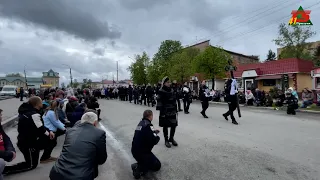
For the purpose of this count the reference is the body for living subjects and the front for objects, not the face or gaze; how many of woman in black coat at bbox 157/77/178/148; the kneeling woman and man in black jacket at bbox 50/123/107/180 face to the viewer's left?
0

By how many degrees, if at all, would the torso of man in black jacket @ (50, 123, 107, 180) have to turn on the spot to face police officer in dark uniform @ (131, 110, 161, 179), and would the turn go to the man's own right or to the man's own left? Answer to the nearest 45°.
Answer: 0° — they already face them

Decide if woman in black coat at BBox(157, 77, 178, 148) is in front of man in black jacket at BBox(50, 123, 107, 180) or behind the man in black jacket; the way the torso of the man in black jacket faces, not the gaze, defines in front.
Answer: in front

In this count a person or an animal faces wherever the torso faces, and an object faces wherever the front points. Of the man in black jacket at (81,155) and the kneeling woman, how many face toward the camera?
0

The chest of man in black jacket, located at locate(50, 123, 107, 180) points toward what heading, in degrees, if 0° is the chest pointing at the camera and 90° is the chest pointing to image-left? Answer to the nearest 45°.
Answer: approximately 225°

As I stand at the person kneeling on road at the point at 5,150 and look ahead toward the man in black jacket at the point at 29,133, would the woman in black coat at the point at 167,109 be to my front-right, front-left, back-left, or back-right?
front-right

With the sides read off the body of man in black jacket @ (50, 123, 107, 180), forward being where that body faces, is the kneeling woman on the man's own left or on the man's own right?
on the man's own left

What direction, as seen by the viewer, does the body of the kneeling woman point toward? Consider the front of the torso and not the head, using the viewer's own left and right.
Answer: facing to the right of the viewer

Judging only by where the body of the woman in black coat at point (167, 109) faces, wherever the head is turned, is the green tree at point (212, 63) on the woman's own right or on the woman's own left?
on the woman's own left

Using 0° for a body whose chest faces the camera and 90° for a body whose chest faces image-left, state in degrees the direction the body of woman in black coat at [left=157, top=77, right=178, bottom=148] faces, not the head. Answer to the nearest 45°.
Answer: approximately 315°

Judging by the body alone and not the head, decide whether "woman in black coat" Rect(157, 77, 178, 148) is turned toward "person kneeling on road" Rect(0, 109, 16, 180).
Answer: no
